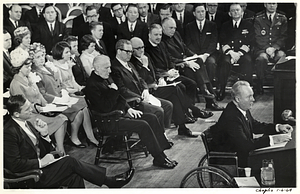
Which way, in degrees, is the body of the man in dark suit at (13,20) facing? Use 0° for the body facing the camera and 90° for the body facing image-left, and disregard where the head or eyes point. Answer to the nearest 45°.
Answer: approximately 315°

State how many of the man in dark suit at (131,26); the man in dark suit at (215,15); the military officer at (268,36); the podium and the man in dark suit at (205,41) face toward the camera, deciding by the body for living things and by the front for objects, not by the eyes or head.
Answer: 4

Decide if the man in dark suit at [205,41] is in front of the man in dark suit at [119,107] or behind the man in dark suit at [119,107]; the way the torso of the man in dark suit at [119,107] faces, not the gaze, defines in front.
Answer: in front

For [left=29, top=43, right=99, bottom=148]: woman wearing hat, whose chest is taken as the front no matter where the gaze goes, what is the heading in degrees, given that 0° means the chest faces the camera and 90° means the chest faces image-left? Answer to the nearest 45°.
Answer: approximately 315°

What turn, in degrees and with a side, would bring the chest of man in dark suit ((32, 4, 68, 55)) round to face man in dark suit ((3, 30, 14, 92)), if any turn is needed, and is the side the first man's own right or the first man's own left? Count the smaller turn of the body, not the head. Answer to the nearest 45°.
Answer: approximately 90° to the first man's own right

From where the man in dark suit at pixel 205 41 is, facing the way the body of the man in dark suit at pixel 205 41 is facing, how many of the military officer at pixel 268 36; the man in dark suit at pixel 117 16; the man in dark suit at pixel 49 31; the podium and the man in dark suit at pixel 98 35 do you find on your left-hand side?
2
